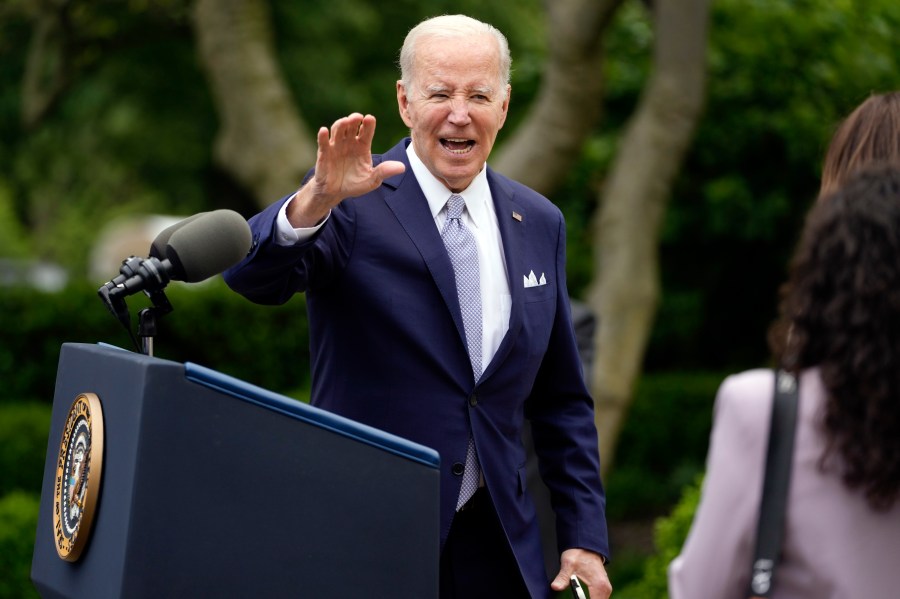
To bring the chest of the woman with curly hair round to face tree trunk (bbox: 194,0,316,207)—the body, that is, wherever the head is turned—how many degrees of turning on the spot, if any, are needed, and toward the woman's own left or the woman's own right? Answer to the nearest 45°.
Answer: approximately 45° to the woman's own left

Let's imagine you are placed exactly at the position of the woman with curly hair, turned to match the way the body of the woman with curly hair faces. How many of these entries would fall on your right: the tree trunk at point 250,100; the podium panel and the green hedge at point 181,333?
0

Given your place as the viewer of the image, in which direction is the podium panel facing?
facing to the left of the viewer

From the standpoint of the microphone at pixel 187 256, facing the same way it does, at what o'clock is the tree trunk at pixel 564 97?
The tree trunk is roughly at 10 o'clock from the microphone.

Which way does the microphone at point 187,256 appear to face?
to the viewer's right

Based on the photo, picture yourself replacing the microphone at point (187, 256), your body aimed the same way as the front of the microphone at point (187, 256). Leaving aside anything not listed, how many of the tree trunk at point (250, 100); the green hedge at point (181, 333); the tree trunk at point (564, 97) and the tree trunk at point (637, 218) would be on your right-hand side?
0

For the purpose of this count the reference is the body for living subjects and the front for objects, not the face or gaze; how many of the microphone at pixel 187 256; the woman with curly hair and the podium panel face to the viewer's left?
1

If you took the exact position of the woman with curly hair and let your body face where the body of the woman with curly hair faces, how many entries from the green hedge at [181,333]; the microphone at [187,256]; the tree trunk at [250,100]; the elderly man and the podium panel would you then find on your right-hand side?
0

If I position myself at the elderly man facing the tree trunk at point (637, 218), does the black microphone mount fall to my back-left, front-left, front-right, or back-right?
back-left

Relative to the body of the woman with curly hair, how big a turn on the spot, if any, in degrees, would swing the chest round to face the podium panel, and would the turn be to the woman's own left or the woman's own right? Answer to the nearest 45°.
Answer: approximately 90° to the woman's own left

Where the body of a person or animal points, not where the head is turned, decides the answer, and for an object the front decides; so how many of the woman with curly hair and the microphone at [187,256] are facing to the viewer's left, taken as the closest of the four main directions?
0

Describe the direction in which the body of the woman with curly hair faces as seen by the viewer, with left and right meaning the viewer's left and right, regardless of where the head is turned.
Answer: facing away from the viewer

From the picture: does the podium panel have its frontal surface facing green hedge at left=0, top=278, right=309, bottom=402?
no

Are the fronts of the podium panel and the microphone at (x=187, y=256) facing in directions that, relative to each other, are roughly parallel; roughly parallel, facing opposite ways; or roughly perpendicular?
roughly parallel, facing opposite ways

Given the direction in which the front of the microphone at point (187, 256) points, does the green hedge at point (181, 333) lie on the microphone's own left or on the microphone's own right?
on the microphone's own left

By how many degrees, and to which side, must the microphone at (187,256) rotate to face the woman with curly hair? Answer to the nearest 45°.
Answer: approximately 45° to its right

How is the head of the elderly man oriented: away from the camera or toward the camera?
toward the camera

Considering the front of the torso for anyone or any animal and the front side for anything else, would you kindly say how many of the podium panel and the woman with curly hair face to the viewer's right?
0
